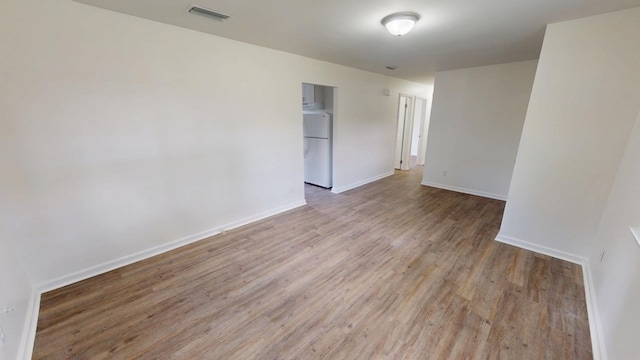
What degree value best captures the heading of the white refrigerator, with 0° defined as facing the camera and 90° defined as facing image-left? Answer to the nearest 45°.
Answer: approximately 45°

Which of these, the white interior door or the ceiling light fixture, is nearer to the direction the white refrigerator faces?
the ceiling light fixture

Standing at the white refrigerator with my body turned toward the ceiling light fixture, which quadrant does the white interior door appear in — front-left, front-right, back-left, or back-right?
back-left

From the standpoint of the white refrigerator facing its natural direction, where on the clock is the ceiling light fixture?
The ceiling light fixture is roughly at 10 o'clock from the white refrigerator.

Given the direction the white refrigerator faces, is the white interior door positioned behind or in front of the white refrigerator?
behind
